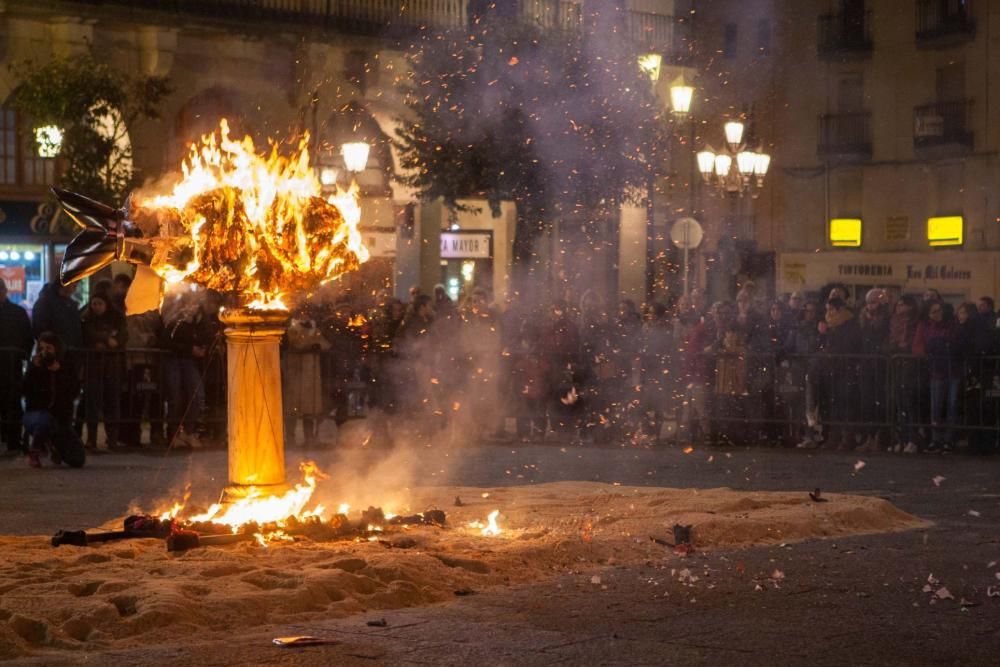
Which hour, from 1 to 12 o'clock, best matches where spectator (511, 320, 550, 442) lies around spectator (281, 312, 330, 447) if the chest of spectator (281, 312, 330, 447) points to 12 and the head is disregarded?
spectator (511, 320, 550, 442) is roughly at 9 o'clock from spectator (281, 312, 330, 447).

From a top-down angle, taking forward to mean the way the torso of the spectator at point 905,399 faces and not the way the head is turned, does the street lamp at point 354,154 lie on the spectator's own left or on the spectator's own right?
on the spectator's own right

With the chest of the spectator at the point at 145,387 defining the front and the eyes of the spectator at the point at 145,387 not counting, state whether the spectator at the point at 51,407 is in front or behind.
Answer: in front

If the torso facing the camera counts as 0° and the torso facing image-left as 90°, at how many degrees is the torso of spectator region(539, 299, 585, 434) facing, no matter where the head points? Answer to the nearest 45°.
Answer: approximately 0°

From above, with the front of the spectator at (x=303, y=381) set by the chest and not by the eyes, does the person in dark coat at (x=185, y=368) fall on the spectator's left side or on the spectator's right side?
on the spectator's right side

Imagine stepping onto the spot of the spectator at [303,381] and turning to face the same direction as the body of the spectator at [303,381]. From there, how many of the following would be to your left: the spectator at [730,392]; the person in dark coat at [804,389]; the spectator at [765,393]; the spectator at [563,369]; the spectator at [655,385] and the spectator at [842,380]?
6

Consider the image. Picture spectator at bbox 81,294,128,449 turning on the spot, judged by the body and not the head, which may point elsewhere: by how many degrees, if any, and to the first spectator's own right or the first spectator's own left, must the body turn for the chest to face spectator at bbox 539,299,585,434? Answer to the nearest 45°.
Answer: approximately 90° to the first spectator's own left

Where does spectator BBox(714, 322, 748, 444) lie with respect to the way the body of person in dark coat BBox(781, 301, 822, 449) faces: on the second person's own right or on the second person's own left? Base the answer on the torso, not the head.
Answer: on the second person's own right
